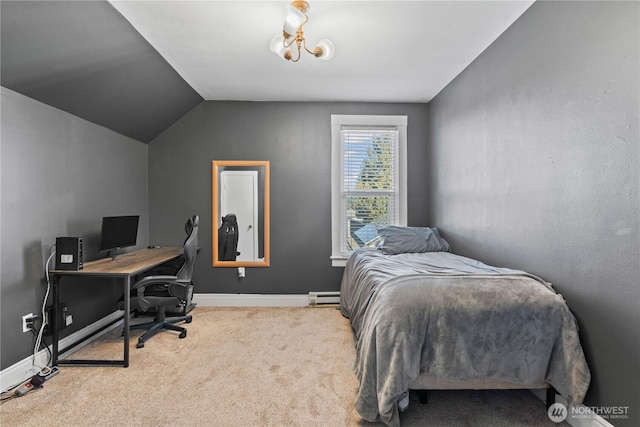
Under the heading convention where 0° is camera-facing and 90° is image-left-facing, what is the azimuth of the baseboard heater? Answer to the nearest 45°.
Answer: approximately 0°

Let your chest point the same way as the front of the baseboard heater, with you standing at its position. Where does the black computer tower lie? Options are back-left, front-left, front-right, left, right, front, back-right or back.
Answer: front-right

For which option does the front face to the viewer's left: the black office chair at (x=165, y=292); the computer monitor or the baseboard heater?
the black office chair

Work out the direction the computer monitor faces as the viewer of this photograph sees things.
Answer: facing the viewer and to the right of the viewer

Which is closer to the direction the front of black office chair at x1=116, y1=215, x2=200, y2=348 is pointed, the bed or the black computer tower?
the black computer tower

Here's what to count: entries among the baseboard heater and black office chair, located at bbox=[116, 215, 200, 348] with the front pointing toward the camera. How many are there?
1

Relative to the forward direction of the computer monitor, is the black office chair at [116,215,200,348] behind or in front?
in front

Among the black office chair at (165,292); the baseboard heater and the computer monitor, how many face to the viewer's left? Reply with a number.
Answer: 1

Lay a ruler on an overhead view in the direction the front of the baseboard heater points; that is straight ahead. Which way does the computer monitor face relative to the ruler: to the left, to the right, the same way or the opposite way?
to the left

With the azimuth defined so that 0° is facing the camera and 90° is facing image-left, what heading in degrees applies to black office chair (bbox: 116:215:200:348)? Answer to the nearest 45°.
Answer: approximately 90°

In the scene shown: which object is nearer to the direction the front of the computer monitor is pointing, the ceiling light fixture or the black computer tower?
the ceiling light fixture

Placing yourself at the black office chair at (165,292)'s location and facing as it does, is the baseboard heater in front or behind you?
behind
